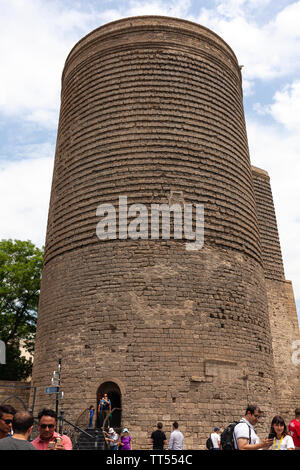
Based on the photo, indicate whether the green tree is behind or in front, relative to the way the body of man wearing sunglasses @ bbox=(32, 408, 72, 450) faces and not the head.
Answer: behind

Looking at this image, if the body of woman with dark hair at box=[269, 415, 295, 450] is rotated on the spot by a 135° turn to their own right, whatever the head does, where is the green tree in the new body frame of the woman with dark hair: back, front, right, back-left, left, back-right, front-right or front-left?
front-left

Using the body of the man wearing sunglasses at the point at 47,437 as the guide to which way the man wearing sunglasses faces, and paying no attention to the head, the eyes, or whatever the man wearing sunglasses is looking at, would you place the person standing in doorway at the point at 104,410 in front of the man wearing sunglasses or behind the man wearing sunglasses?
behind

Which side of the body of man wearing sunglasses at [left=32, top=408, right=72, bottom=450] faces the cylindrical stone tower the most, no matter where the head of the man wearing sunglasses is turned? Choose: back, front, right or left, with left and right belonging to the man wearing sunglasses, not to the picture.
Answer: back

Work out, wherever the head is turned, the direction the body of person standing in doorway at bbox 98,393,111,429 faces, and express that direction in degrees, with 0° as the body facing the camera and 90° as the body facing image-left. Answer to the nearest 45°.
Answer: approximately 0°

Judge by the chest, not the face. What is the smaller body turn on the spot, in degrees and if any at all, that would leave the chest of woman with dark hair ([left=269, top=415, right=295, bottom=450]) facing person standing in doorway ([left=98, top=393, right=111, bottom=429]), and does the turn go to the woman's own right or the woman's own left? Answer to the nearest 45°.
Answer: approximately 90° to the woman's own right

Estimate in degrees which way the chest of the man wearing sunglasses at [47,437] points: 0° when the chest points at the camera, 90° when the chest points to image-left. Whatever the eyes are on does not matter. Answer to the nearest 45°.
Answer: approximately 0°

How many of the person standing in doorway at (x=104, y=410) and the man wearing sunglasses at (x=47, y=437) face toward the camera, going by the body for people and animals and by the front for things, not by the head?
2
